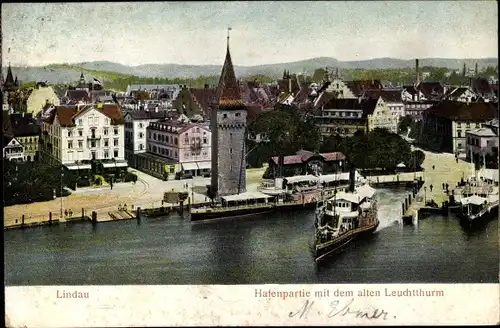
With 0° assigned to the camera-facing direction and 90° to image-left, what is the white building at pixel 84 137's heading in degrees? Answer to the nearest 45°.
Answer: approximately 0°

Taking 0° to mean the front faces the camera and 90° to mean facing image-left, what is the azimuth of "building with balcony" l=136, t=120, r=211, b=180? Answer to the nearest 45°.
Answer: approximately 315°
